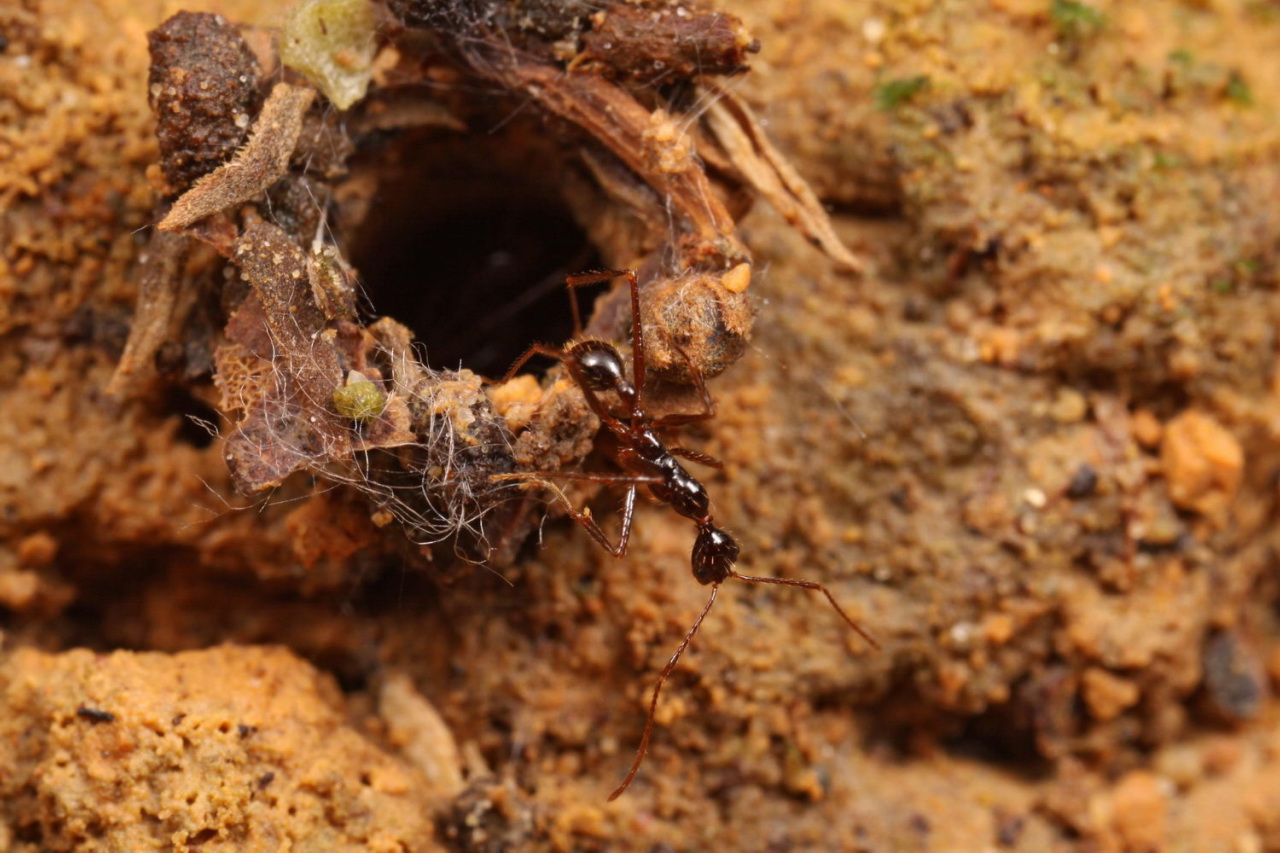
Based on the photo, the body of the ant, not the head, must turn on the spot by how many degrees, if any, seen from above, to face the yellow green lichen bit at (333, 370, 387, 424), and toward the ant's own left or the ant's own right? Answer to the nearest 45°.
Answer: approximately 90° to the ant's own right

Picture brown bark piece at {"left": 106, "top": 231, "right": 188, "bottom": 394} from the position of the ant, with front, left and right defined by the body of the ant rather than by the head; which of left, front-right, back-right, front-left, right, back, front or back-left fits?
back-right

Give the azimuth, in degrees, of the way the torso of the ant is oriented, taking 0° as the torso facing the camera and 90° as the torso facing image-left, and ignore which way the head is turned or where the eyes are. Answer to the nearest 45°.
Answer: approximately 315°

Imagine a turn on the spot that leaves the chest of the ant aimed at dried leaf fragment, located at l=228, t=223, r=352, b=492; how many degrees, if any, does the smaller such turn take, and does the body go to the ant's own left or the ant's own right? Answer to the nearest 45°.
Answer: approximately 90° to the ant's own right
